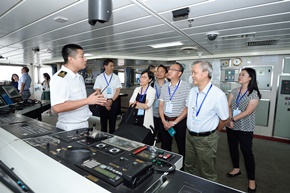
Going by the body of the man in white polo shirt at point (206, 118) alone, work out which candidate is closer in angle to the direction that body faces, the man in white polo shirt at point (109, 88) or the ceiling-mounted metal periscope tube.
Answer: the ceiling-mounted metal periscope tube

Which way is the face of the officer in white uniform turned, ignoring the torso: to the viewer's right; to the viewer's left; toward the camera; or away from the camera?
to the viewer's right

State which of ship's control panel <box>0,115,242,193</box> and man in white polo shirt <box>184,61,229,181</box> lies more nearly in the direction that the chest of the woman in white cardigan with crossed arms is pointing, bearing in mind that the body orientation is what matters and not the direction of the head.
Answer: the ship's control panel

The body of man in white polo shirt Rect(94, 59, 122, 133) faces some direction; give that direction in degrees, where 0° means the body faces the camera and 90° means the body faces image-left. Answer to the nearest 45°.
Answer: approximately 0°

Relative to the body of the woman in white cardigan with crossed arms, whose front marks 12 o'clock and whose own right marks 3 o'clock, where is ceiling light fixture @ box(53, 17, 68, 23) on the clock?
The ceiling light fixture is roughly at 1 o'clock from the woman in white cardigan with crossed arms.

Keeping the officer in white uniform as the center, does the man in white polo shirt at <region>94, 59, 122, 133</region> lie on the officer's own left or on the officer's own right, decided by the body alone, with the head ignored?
on the officer's own left

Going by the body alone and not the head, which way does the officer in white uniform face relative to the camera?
to the viewer's right

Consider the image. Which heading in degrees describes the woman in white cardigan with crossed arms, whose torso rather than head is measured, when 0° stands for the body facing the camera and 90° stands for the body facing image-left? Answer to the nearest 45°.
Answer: approximately 45°

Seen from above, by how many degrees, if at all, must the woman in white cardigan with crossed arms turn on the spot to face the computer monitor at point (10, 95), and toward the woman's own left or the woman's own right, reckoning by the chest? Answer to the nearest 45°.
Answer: approximately 45° to the woman's own right

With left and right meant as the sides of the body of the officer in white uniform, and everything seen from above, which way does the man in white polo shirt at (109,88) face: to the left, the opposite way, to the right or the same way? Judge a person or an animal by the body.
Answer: to the right
